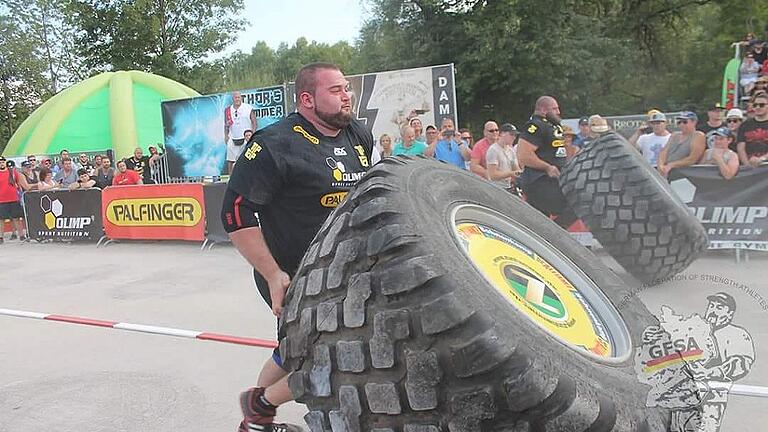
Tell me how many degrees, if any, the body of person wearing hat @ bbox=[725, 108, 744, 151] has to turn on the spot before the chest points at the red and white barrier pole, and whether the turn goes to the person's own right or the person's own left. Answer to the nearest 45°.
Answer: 0° — they already face it

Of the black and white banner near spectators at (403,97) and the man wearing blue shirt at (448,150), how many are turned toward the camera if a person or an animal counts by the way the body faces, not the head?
2

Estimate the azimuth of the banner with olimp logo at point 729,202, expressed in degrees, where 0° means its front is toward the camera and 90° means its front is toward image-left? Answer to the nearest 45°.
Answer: approximately 0°

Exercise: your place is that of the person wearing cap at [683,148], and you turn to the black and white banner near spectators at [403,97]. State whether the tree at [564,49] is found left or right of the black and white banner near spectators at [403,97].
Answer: right

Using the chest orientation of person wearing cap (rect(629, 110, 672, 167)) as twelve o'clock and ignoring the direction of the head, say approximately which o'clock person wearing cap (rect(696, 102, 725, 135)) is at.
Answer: person wearing cap (rect(696, 102, 725, 135)) is roughly at 8 o'clock from person wearing cap (rect(629, 110, 672, 167)).

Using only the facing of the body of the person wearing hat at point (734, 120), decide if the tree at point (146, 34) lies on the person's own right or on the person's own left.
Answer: on the person's own right
